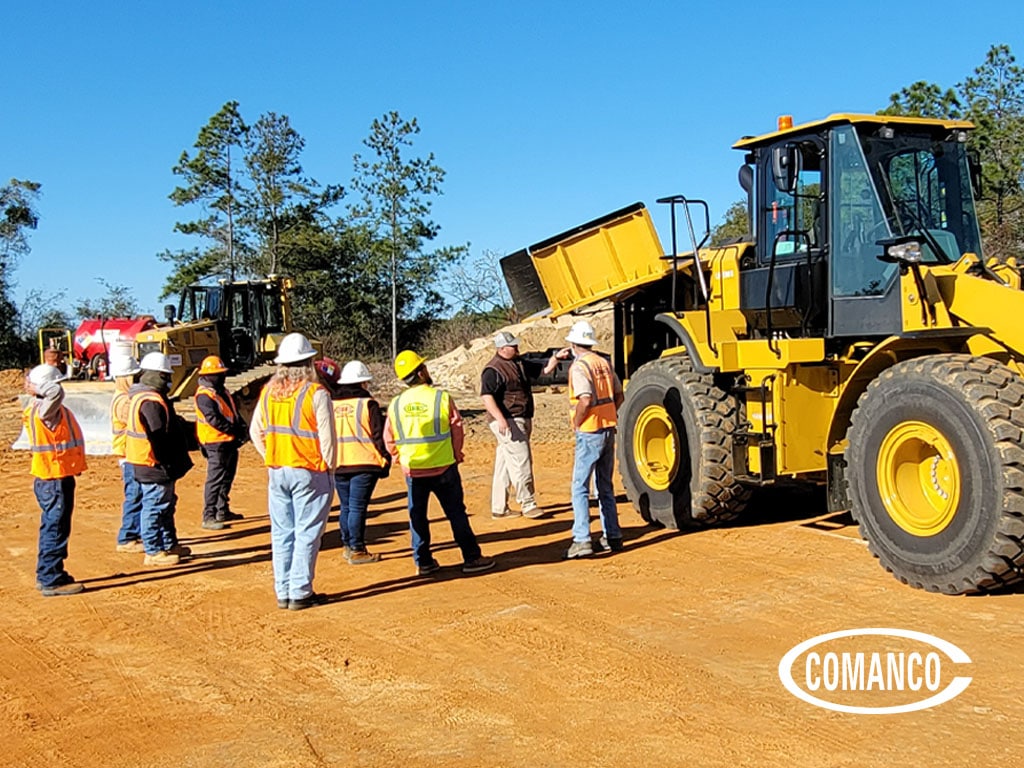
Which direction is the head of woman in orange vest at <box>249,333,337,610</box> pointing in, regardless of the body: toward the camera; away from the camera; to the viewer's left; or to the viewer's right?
away from the camera

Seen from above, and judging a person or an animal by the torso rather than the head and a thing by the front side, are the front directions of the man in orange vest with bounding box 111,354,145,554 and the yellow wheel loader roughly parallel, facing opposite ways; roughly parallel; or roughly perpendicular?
roughly perpendicular

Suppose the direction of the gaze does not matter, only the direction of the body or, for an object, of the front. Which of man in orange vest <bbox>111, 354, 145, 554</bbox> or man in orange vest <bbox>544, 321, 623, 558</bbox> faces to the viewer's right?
man in orange vest <bbox>111, 354, 145, 554</bbox>

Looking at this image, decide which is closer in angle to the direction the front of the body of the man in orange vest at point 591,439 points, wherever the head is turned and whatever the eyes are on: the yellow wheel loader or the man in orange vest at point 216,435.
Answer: the man in orange vest

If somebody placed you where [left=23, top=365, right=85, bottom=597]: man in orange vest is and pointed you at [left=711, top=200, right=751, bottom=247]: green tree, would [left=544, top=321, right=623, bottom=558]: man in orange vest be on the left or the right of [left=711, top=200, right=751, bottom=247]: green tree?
right

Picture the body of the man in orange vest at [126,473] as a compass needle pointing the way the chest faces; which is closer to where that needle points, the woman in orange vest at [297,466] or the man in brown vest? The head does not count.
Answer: the man in brown vest

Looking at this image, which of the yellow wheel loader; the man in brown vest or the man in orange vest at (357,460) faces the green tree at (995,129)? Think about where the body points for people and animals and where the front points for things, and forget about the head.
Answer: the man in orange vest

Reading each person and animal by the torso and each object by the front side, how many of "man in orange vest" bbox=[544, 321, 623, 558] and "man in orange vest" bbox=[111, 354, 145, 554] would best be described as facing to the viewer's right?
1

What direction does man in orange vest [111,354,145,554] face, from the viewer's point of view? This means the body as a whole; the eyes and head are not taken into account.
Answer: to the viewer's right

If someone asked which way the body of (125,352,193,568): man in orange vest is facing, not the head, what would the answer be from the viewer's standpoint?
to the viewer's right
